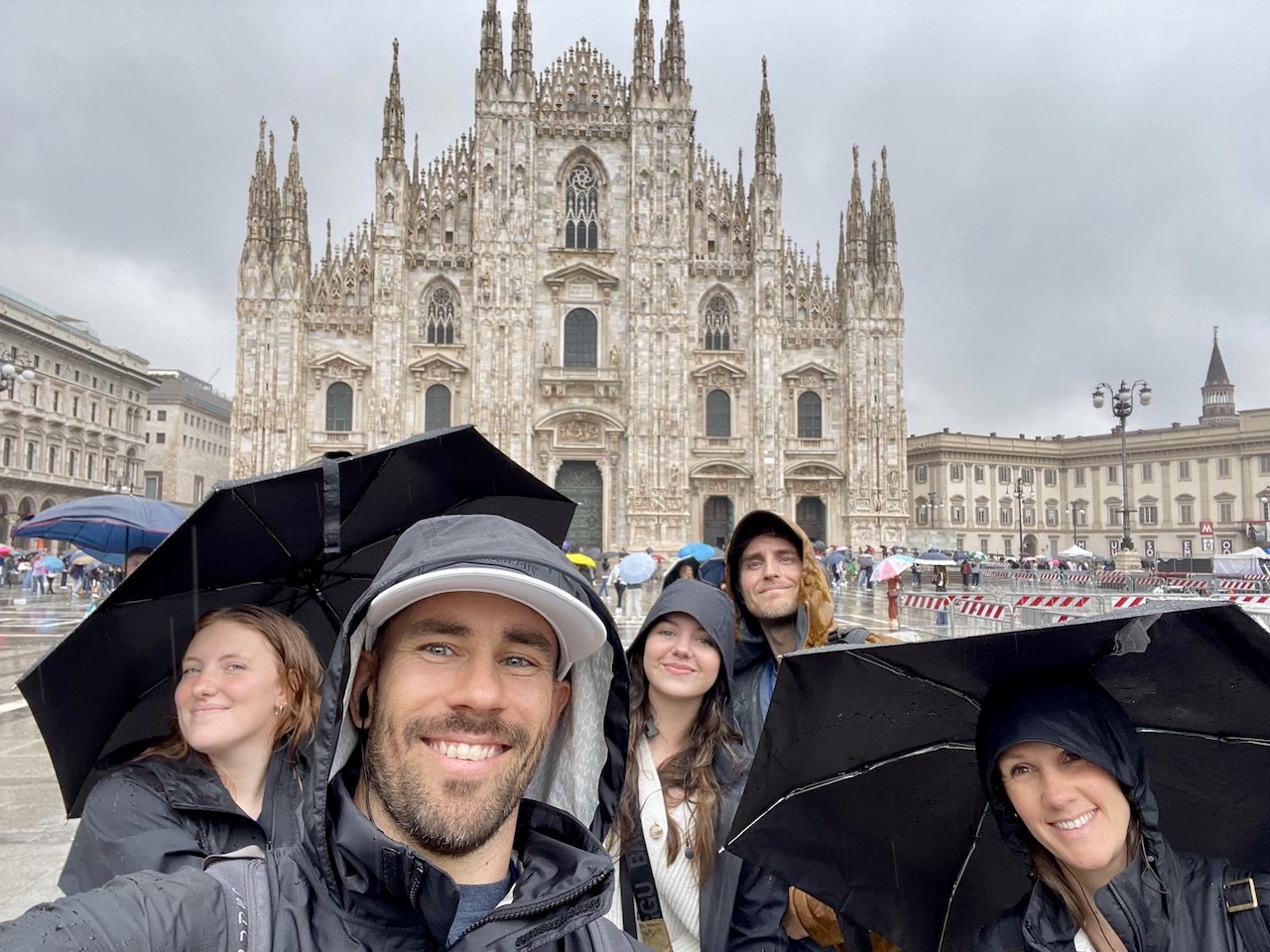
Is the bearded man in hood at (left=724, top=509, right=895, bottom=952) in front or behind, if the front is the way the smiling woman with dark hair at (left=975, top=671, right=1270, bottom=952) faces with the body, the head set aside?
behind

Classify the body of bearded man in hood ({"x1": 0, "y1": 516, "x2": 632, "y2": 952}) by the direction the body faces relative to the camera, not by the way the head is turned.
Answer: toward the camera

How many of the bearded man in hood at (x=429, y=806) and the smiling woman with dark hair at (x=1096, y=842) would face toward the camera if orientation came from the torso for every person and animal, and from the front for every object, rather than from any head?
2

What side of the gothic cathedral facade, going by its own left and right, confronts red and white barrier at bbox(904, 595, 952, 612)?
front

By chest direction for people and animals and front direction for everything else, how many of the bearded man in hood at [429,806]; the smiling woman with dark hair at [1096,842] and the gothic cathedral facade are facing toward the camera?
3

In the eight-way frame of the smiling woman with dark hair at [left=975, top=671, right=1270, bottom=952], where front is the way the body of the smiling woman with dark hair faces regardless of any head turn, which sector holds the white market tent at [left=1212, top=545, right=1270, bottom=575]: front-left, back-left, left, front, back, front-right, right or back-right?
back

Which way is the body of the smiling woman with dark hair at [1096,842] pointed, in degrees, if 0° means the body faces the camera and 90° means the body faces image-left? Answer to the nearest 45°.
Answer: approximately 0°

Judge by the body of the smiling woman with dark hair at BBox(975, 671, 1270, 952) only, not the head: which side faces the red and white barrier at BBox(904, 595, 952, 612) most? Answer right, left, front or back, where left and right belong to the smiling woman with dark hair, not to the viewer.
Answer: back

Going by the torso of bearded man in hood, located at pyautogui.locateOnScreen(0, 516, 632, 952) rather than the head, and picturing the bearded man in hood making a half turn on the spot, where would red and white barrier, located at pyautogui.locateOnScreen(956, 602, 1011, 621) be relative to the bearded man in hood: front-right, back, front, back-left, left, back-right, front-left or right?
front-right

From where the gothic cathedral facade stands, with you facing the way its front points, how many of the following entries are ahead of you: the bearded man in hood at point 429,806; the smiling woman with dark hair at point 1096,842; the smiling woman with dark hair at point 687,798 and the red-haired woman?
4

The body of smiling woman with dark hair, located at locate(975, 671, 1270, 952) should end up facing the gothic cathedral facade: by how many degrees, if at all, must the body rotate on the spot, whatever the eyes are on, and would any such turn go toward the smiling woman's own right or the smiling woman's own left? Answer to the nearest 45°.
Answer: approximately 135° to the smiling woman's own right

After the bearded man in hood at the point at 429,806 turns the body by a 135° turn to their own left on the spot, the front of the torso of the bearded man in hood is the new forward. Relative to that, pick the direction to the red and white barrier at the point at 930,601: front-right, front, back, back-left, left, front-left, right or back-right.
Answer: front

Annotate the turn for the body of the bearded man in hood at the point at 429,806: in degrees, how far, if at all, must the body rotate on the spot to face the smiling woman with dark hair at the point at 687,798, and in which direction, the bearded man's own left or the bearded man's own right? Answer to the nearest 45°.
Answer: approximately 135° to the bearded man's own left
